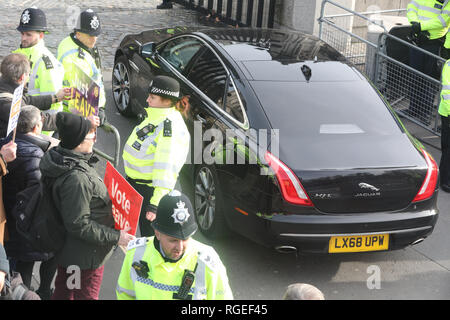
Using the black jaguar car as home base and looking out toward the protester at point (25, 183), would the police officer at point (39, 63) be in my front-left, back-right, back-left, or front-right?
front-right

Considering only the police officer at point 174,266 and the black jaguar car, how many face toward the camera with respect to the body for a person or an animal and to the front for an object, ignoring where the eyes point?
1

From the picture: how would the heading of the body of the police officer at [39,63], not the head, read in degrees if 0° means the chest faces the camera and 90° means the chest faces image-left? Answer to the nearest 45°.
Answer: approximately 45°

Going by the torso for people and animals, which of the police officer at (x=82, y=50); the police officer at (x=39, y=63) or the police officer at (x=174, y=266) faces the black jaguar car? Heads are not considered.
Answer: the police officer at (x=82, y=50)

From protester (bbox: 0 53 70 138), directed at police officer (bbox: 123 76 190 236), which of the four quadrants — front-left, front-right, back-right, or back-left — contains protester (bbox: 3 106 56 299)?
front-right

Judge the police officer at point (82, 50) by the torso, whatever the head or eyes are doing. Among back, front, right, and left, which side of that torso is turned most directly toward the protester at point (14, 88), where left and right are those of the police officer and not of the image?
right

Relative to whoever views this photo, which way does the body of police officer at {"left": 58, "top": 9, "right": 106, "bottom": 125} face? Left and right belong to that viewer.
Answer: facing the viewer and to the right of the viewer

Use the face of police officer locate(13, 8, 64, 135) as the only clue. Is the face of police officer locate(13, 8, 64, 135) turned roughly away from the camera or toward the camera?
toward the camera

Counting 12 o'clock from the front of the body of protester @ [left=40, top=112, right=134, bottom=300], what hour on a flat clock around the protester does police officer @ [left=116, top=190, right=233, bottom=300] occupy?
The police officer is roughly at 2 o'clock from the protester.

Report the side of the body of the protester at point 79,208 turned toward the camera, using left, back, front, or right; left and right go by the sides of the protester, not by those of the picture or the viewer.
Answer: right

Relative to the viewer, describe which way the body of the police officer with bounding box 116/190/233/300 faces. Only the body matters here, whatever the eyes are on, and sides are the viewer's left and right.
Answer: facing the viewer

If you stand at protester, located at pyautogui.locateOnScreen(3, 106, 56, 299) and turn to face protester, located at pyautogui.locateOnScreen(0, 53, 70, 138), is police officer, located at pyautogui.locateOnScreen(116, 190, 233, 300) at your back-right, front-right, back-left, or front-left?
back-right
